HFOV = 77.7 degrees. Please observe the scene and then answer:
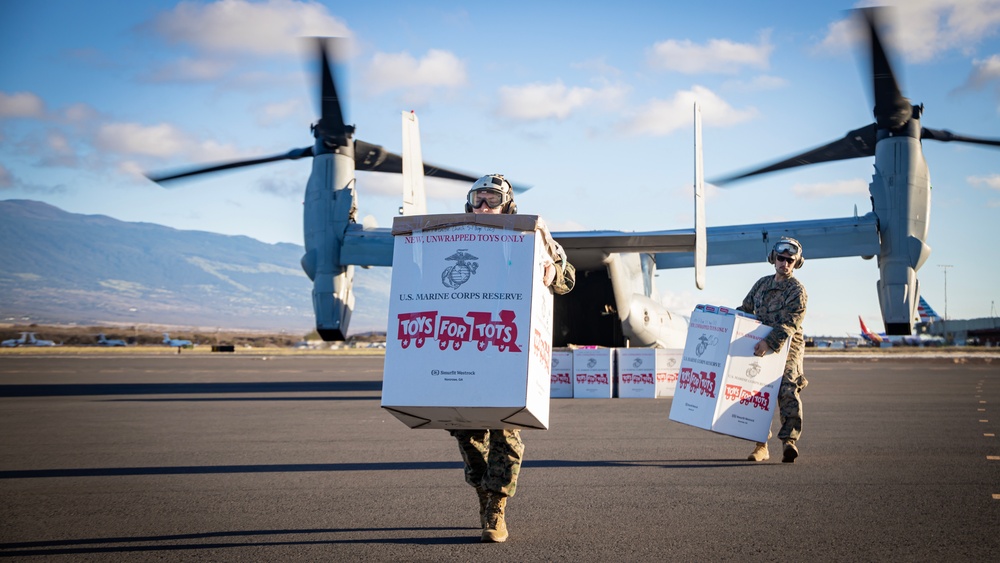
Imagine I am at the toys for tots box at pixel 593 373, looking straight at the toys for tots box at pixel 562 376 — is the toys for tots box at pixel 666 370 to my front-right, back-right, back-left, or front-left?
back-right

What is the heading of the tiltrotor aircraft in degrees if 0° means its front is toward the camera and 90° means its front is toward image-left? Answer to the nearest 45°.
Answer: approximately 180°
